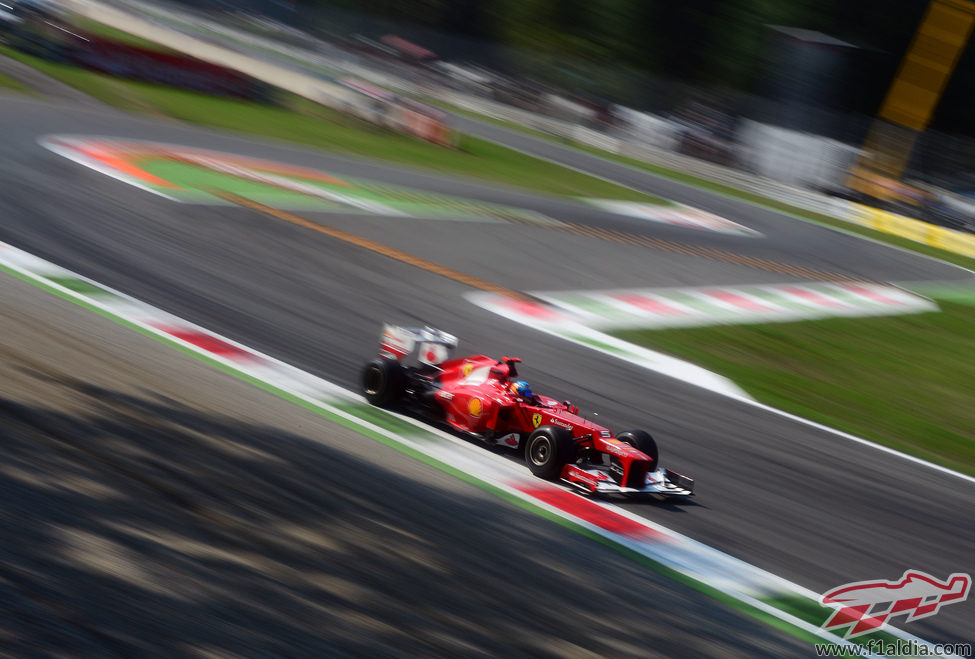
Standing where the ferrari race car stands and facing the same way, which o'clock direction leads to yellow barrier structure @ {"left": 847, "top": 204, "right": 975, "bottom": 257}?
The yellow barrier structure is roughly at 8 o'clock from the ferrari race car.

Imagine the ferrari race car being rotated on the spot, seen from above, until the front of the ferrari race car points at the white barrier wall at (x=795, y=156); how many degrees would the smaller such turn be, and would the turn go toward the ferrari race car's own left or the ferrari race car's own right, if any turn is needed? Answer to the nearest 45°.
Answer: approximately 135° to the ferrari race car's own left

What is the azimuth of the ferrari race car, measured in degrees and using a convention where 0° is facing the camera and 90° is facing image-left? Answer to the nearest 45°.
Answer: approximately 315°
